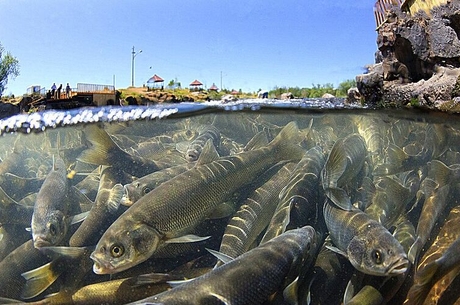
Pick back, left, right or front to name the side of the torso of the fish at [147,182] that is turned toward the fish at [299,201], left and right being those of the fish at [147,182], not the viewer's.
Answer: back

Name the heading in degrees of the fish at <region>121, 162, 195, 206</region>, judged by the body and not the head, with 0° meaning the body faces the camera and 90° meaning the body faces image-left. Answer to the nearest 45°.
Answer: approximately 45°

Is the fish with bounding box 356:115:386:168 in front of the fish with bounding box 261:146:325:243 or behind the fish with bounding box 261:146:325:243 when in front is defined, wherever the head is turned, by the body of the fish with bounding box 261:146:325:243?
behind

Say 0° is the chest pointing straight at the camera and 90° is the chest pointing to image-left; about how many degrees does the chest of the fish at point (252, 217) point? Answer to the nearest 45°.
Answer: approximately 45°

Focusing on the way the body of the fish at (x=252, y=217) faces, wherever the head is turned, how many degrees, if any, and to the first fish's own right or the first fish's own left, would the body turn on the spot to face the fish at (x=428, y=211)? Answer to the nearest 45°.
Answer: approximately 135° to the first fish's own left

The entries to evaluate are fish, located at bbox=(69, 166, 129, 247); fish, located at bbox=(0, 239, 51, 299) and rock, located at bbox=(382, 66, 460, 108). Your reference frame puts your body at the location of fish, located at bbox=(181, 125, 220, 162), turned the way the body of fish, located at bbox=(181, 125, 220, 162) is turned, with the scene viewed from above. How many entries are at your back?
1
